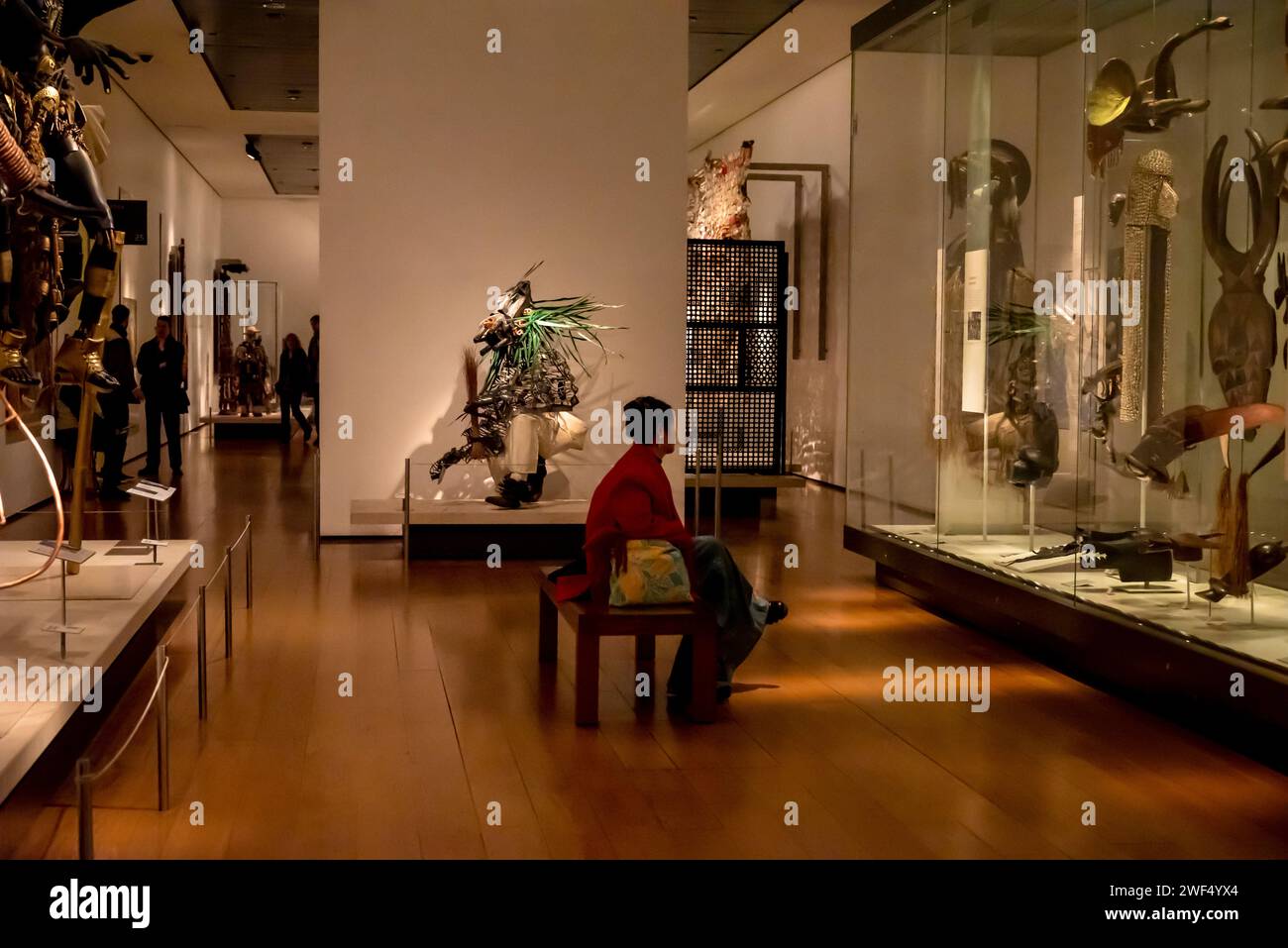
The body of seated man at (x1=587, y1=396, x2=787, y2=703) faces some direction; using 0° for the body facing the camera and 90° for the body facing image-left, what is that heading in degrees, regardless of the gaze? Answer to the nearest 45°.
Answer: approximately 270°

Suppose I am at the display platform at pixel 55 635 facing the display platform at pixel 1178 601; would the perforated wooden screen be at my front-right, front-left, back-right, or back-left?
front-left

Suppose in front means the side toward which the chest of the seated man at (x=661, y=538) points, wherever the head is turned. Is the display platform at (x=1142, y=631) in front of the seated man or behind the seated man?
in front

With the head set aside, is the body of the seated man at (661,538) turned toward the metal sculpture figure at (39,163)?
no

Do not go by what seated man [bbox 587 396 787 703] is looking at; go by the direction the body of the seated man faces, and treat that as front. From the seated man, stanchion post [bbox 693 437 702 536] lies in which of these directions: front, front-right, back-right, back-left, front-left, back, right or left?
left

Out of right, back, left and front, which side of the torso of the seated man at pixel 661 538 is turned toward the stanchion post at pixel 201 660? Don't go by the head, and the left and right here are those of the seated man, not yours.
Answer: back

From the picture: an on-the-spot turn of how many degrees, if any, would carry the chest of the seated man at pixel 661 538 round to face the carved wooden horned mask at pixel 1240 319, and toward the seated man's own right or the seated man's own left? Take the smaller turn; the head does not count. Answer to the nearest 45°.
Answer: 0° — they already face it

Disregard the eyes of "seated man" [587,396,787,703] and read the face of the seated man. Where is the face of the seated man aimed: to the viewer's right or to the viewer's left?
to the viewer's right

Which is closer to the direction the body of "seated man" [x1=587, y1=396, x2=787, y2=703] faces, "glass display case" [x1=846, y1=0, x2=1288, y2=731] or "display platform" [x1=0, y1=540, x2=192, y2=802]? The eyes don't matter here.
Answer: the glass display case

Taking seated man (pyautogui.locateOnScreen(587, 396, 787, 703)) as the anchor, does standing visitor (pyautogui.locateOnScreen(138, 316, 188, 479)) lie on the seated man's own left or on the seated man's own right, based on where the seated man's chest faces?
on the seated man's own left

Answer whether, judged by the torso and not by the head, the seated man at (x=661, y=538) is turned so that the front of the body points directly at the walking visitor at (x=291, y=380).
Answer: no

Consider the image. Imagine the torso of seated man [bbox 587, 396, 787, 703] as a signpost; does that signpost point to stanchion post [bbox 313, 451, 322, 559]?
no

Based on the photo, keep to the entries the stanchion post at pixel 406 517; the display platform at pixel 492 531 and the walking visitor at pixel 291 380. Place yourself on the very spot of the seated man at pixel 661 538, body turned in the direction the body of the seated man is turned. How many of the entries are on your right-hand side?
0

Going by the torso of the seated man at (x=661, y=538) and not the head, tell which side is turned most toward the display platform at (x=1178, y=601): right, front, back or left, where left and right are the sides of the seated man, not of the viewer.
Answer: front
